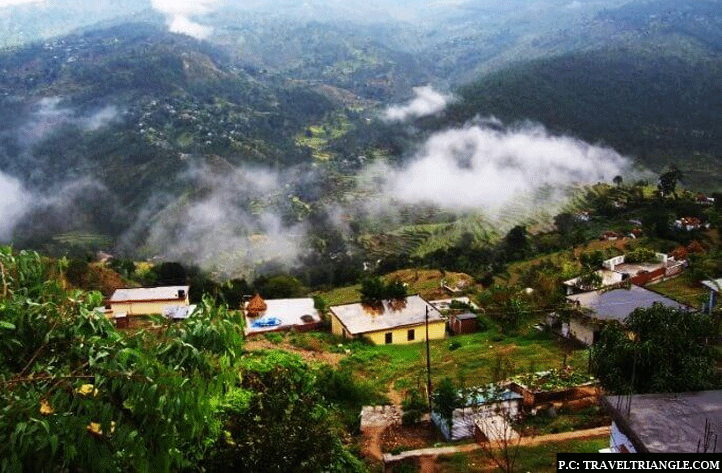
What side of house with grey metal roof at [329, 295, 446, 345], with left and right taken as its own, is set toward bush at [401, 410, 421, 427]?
front

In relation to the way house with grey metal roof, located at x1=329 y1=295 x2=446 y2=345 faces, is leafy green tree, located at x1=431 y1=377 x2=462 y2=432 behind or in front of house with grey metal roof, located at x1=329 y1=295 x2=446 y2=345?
in front

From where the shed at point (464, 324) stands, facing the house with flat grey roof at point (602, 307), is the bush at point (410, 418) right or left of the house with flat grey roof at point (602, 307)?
right

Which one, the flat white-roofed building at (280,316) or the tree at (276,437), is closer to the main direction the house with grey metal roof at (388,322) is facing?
the tree

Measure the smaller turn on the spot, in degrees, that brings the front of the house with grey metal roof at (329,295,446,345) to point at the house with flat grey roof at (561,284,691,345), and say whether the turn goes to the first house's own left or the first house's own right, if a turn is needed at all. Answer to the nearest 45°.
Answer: approximately 45° to the first house's own left

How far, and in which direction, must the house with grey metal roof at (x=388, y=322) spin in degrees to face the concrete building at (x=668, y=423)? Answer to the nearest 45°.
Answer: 0° — it already faces it

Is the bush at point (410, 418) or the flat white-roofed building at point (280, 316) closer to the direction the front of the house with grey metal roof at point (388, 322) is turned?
the bush

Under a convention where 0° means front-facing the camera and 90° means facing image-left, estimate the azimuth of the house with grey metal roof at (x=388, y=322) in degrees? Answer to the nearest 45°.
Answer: approximately 0°

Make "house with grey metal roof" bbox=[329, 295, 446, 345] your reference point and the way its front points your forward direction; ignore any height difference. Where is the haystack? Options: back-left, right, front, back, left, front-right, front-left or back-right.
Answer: back-right

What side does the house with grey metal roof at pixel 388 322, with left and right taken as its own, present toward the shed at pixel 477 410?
front

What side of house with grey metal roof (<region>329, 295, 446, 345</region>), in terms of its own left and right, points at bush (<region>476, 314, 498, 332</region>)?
left

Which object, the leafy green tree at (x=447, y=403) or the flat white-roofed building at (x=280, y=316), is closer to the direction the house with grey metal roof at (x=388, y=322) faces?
the leafy green tree
